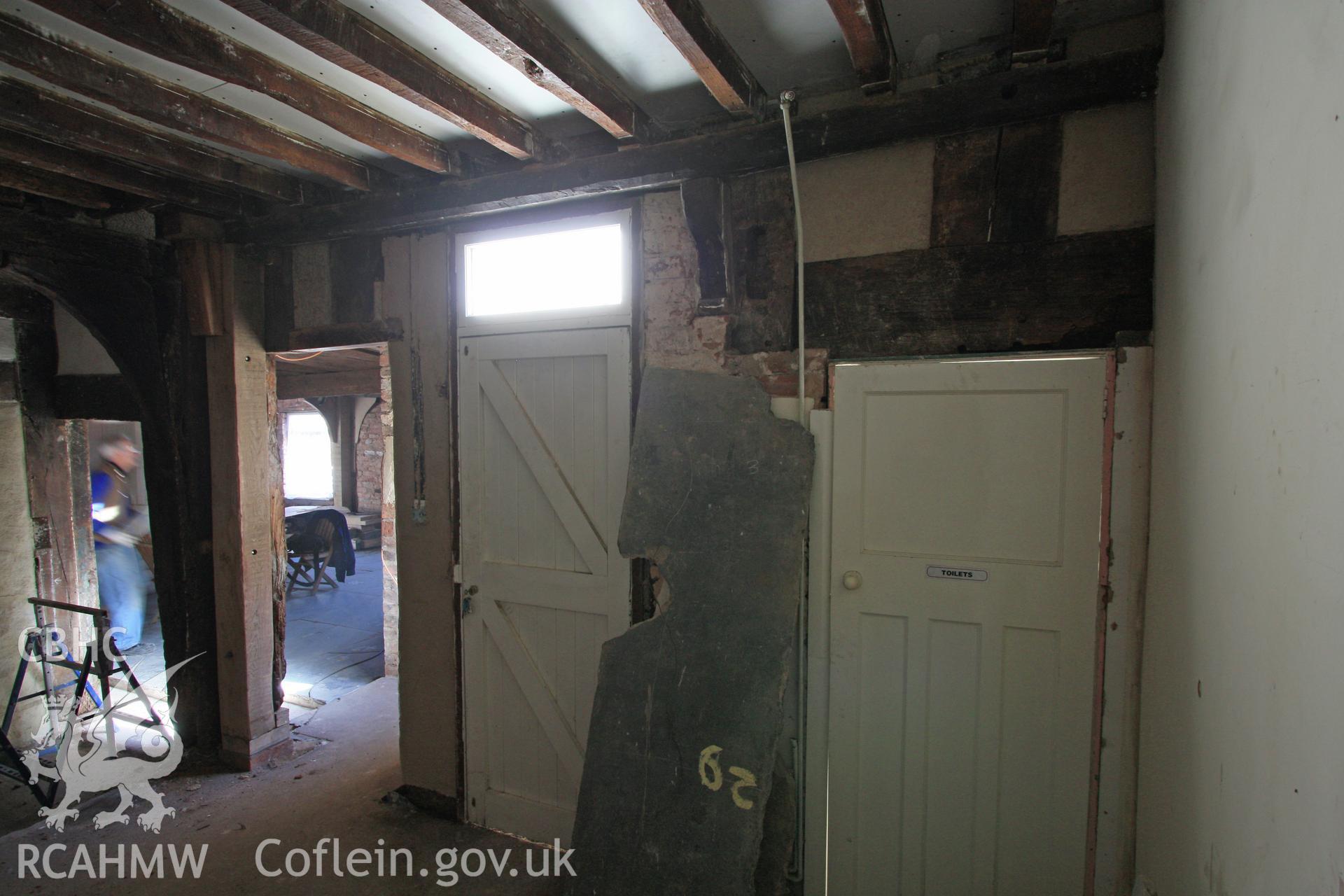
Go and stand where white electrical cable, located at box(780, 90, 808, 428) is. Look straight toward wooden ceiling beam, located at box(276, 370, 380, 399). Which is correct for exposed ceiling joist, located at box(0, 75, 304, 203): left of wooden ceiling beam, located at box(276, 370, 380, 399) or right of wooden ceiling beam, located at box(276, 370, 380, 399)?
left

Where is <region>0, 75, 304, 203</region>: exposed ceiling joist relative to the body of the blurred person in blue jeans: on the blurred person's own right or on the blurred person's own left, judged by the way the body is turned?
on the blurred person's own right

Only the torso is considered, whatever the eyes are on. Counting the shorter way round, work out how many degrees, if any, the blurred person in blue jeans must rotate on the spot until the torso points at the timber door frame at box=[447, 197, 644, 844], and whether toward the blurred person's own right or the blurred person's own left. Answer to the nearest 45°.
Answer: approximately 90° to the blurred person's own right

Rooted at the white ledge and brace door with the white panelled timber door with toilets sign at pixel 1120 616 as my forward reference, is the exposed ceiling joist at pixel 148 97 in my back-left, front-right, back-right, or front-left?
back-right

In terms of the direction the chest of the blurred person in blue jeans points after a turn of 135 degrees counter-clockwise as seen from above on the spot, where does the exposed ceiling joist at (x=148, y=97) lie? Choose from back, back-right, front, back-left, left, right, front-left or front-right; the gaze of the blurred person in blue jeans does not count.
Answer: back-left

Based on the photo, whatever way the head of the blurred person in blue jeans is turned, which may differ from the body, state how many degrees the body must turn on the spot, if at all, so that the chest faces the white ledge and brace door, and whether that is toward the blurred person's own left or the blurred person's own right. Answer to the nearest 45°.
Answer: approximately 90° to the blurred person's own right

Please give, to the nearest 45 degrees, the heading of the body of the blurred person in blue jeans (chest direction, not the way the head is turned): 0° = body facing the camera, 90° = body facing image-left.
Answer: approximately 270°

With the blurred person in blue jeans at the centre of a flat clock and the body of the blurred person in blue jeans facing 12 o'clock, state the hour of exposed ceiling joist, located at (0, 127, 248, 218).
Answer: The exposed ceiling joist is roughly at 3 o'clock from the blurred person in blue jeans.

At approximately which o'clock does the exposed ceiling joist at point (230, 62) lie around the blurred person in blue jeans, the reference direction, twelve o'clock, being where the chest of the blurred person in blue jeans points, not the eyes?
The exposed ceiling joist is roughly at 3 o'clock from the blurred person in blue jeans.

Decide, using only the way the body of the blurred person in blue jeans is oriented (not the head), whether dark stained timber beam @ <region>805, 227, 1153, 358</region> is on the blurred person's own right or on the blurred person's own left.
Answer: on the blurred person's own right
